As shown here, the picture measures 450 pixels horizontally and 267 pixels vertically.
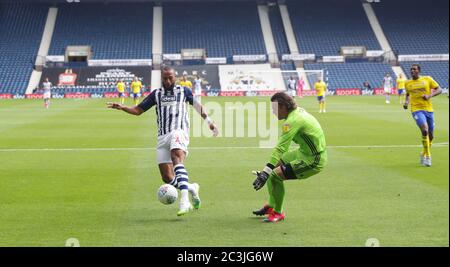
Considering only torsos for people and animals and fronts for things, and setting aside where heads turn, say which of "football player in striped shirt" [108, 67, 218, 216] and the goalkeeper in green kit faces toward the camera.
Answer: the football player in striped shirt

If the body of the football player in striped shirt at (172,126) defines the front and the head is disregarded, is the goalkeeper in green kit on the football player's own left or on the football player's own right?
on the football player's own left

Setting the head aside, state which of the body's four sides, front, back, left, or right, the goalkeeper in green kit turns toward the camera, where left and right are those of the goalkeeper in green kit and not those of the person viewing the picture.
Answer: left

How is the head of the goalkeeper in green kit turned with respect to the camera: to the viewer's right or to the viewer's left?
to the viewer's left

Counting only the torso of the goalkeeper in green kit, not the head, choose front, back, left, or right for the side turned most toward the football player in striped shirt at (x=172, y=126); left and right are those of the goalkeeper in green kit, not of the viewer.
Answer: front

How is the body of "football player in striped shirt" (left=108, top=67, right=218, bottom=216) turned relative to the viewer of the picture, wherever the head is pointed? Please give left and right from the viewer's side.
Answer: facing the viewer

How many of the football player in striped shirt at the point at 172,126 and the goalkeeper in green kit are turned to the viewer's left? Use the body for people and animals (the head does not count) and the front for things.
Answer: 1
